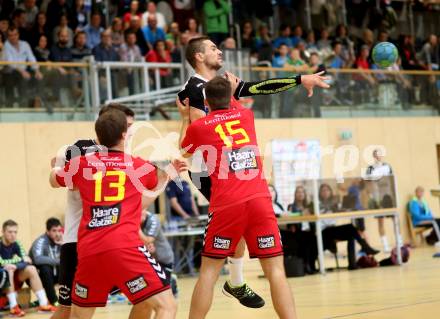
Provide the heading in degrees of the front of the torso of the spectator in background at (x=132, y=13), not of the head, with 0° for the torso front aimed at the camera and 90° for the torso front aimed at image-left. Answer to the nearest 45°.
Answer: approximately 0°

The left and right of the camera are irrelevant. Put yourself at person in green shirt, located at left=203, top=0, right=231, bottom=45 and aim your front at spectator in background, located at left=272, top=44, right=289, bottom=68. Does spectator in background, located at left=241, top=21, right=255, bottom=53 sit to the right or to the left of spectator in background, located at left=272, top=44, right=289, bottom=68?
left

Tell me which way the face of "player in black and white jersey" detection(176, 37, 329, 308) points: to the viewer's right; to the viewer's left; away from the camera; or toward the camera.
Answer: to the viewer's right
